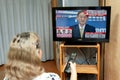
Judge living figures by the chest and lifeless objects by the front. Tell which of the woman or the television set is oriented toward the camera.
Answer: the television set

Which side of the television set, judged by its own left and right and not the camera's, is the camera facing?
front

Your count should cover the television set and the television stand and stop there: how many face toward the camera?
2

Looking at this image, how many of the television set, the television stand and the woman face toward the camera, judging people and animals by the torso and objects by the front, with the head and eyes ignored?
2

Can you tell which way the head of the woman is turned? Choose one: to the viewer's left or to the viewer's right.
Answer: to the viewer's right

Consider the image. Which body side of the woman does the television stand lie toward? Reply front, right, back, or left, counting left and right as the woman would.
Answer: front

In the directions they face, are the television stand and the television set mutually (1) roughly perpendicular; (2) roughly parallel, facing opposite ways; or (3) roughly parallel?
roughly parallel

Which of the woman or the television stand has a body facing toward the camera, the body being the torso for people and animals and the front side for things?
the television stand

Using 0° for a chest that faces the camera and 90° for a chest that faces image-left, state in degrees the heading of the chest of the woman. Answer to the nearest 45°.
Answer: approximately 225°

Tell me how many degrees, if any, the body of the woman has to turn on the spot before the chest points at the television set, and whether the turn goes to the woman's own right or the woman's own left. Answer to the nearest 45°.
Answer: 0° — they already face it

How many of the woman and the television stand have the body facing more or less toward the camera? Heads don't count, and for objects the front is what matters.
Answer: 1
